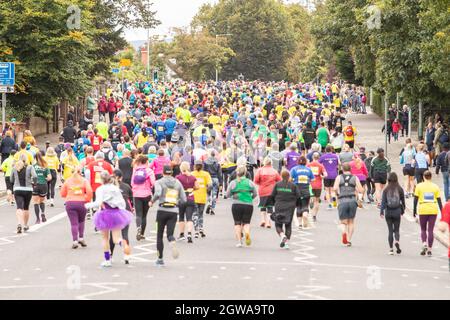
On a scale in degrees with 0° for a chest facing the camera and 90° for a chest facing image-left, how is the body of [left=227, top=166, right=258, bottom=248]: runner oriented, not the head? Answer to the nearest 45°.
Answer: approximately 180°

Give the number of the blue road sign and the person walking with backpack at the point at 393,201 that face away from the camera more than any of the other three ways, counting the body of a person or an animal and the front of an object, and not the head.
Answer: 1

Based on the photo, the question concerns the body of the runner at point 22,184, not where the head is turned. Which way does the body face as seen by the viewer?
away from the camera

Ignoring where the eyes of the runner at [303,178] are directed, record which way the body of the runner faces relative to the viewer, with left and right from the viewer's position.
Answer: facing away from the viewer

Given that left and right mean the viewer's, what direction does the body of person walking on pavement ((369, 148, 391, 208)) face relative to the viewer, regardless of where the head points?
facing away from the viewer

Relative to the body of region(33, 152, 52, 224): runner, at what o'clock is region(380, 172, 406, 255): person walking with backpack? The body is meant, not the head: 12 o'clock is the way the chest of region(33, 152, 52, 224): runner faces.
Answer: region(380, 172, 406, 255): person walking with backpack is roughly at 4 o'clock from region(33, 152, 52, 224): runner.

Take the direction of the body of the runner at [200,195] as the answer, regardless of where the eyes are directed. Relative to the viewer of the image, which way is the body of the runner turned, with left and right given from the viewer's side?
facing away from the viewer

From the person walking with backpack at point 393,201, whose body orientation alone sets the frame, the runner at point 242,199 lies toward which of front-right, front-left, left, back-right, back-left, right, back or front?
left

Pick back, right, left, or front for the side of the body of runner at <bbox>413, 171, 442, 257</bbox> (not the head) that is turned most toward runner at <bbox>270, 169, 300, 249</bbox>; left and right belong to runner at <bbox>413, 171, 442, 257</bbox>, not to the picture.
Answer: left

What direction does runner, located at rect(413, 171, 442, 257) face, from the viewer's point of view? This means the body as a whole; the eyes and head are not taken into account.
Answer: away from the camera

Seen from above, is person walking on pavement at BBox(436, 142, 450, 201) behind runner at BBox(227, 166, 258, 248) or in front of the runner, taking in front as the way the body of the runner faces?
in front

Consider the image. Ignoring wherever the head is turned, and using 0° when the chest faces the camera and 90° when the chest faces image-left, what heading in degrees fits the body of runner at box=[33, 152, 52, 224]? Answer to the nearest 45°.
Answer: approximately 180°
